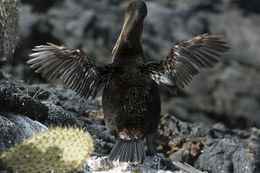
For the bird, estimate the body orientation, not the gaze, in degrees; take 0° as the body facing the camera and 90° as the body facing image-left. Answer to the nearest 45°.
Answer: approximately 180°
